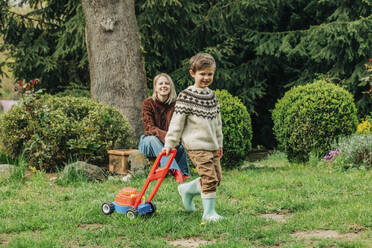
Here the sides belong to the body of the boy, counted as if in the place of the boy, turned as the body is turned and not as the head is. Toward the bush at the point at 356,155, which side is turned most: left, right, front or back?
left

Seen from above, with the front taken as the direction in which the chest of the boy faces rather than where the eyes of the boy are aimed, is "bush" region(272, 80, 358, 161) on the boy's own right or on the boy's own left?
on the boy's own left

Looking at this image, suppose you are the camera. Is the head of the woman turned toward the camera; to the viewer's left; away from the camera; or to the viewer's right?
toward the camera
